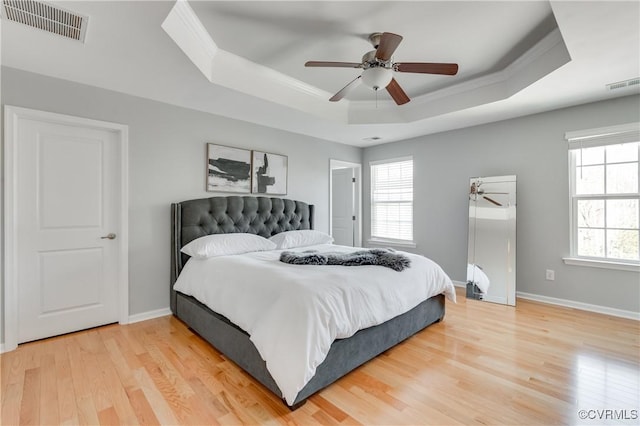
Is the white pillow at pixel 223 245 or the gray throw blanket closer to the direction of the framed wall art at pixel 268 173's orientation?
the gray throw blanket

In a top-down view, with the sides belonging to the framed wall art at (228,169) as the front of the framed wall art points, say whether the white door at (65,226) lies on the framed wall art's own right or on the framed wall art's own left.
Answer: on the framed wall art's own right

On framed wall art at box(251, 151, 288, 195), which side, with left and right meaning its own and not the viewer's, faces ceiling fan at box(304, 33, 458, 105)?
front

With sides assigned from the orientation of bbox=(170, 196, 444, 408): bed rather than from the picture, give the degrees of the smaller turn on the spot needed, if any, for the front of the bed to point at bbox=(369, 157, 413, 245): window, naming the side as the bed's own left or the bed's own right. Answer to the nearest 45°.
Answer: approximately 90° to the bed's own left

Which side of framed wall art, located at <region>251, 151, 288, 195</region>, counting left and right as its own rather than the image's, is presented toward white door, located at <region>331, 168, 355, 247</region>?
left

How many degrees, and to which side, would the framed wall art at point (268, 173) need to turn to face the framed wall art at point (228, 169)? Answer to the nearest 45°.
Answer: approximately 90° to its right

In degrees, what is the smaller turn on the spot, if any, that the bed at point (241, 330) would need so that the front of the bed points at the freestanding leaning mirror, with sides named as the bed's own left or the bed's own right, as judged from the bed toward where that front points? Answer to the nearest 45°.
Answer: approximately 45° to the bed's own left

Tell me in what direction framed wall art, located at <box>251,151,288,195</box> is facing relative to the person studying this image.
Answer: facing the viewer and to the right of the viewer

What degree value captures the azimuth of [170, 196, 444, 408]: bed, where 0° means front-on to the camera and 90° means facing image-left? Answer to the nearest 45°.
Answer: approximately 315°

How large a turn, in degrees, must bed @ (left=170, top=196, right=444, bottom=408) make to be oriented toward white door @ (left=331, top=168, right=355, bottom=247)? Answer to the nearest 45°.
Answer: approximately 90° to its left

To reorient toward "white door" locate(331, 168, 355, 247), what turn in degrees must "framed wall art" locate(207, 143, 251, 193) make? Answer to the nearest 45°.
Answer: approximately 90° to its left
